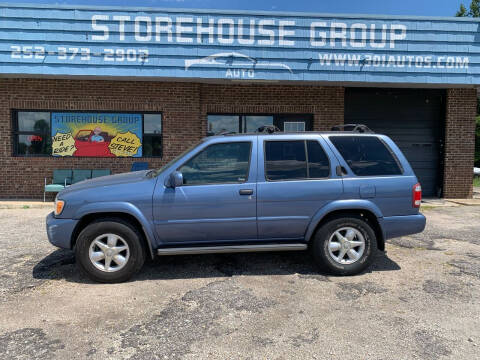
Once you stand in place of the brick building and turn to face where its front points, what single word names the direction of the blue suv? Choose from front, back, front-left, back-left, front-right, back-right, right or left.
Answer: front

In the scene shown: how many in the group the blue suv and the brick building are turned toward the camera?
1

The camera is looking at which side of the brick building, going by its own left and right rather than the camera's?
front

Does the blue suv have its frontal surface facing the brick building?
no

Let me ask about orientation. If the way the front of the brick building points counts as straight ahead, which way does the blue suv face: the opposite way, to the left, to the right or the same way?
to the right

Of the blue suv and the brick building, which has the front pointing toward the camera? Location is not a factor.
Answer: the brick building

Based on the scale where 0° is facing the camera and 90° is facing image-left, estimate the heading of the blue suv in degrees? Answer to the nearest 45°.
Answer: approximately 90°
